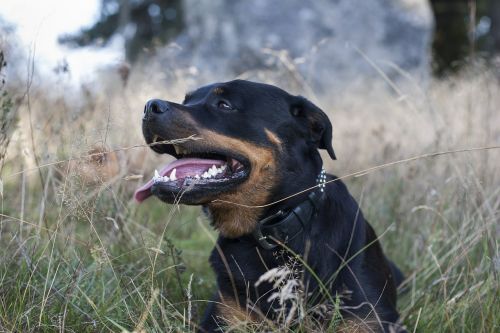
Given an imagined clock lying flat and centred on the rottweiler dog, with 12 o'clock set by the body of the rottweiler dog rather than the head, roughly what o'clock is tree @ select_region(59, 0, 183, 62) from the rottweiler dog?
The tree is roughly at 4 o'clock from the rottweiler dog.
